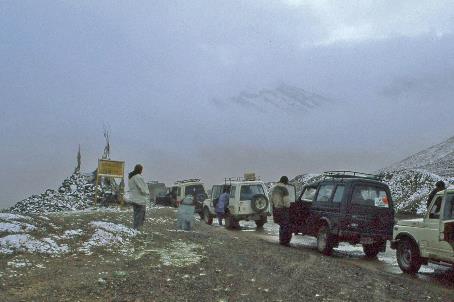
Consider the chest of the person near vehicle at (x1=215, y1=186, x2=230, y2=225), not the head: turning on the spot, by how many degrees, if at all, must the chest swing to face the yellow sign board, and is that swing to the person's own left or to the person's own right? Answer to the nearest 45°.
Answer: approximately 90° to the person's own left

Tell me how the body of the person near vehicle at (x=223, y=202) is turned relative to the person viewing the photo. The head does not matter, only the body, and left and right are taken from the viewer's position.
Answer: facing away from the viewer and to the right of the viewer

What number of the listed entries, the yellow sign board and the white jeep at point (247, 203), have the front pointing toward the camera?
1

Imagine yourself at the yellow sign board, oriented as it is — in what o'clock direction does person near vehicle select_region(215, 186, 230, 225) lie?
The person near vehicle is roughly at 11 o'clock from the yellow sign board.

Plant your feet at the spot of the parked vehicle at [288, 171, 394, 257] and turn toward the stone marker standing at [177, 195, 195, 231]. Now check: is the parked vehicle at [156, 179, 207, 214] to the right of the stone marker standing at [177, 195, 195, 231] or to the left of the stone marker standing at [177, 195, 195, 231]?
right

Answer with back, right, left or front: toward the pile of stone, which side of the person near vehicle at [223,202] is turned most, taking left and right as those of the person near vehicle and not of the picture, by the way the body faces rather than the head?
left

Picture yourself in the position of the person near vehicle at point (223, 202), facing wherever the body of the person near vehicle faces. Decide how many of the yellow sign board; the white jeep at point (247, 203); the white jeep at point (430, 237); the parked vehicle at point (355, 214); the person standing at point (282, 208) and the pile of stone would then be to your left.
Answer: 2

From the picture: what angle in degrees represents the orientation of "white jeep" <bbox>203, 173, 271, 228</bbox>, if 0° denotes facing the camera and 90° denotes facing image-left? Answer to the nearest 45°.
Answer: approximately 135°

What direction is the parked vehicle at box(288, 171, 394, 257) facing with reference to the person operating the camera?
facing away from the viewer and to the left of the viewer

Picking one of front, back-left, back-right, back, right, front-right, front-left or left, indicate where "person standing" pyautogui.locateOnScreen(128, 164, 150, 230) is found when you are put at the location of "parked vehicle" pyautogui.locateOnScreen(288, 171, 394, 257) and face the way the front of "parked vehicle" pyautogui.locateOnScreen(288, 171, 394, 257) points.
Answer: front-left
